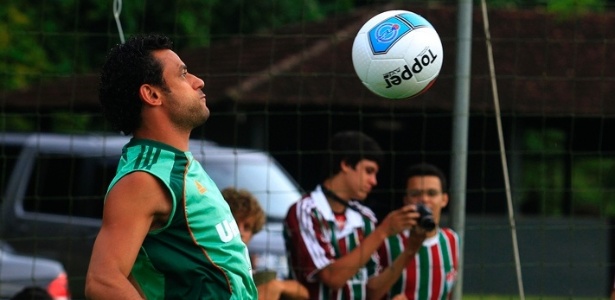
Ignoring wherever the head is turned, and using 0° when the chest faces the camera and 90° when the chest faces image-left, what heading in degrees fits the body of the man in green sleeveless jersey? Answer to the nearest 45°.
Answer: approximately 270°

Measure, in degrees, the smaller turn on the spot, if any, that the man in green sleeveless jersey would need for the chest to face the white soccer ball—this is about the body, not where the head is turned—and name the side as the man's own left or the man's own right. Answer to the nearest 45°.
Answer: approximately 45° to the man's own left

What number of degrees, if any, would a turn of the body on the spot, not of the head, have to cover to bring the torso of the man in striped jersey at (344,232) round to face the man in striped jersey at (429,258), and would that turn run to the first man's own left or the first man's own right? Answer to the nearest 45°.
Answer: approximately 45° to the first man's own left

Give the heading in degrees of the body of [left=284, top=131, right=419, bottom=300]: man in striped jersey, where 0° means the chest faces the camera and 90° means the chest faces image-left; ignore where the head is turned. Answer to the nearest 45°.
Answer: approximately 315°

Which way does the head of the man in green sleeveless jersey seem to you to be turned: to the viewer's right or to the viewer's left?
to the viewer's right
